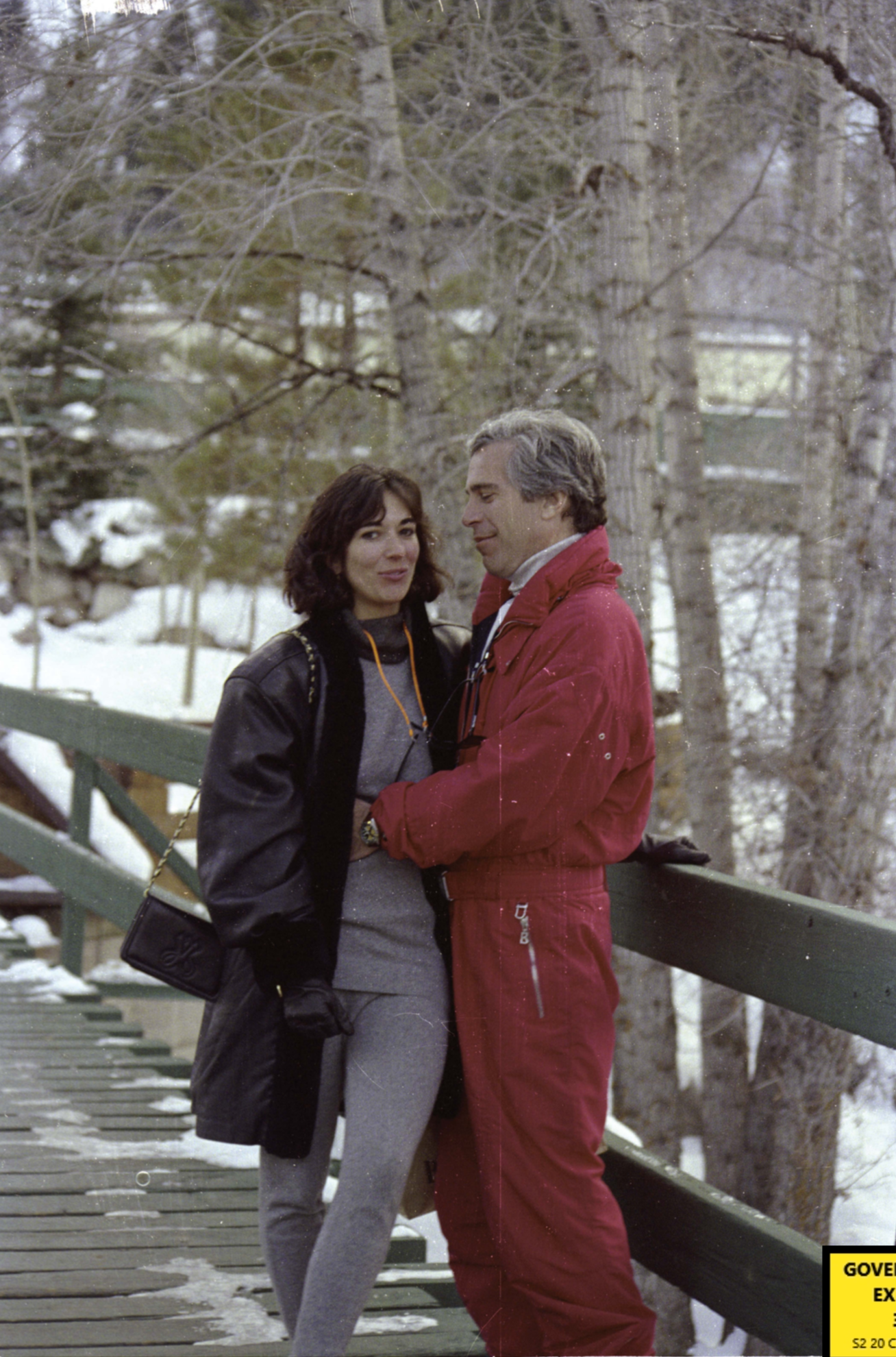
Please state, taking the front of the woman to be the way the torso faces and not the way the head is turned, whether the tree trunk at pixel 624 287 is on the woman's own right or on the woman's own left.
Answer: on the woman's own left

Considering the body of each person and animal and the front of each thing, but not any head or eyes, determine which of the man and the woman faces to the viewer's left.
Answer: the man

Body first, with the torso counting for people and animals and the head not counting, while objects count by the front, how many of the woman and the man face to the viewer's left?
1

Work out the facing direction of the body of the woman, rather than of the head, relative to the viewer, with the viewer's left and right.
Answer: facing the viewer and to the right of the viewer

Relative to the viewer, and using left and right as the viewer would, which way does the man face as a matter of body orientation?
facing to the left of the viewer

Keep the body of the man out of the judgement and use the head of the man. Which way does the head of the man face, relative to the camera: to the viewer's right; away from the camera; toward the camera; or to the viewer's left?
to the viewer's left
